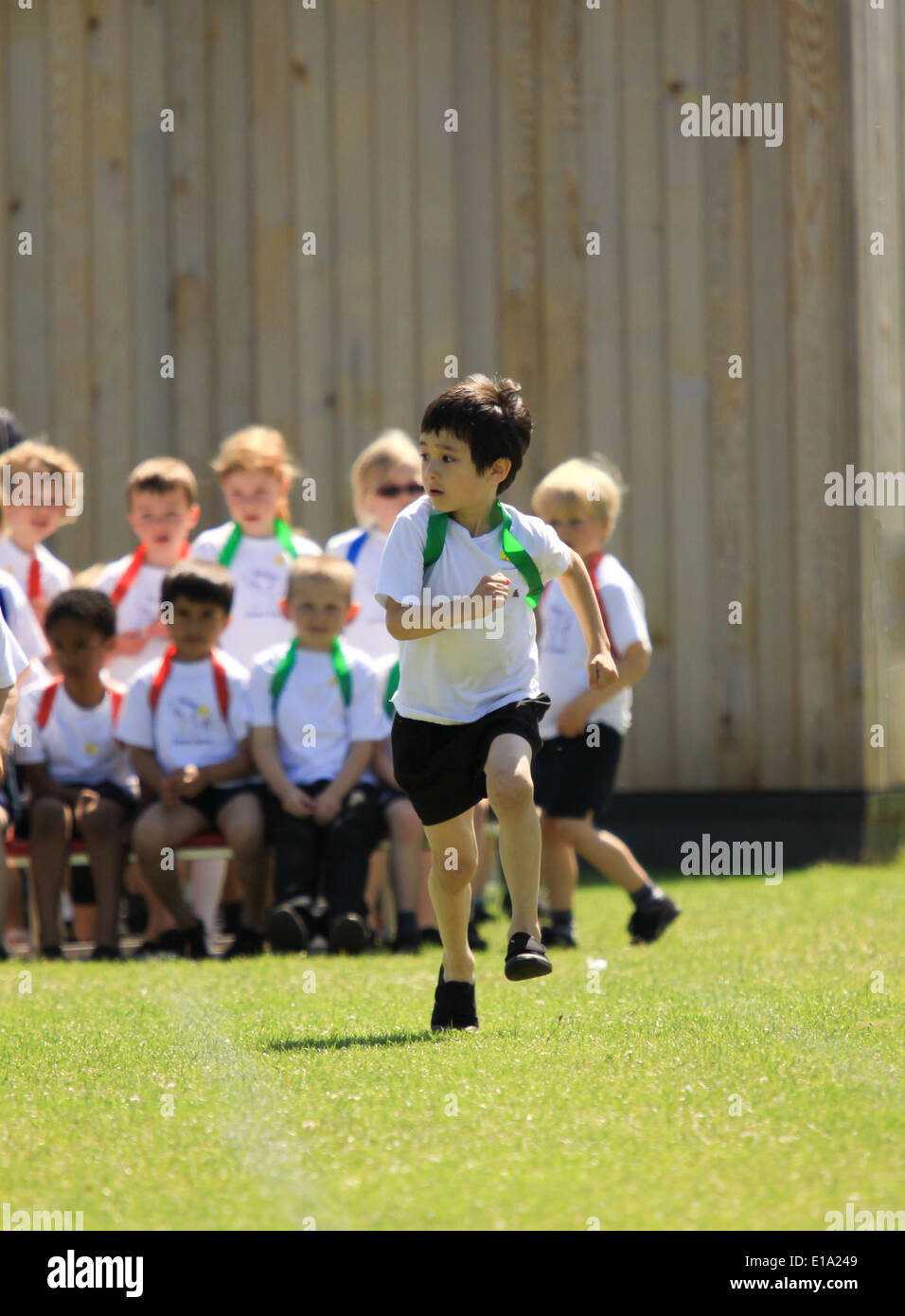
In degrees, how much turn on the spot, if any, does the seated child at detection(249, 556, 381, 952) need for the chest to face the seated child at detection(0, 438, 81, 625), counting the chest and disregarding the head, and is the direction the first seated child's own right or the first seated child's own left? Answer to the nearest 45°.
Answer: approximately 135° to the first seated child's own right

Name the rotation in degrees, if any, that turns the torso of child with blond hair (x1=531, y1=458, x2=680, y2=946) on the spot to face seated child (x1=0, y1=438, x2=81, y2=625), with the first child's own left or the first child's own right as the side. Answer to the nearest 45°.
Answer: approximately 45° to the first child's own right

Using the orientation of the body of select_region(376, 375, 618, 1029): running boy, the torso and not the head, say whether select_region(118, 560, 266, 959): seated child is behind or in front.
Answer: behind

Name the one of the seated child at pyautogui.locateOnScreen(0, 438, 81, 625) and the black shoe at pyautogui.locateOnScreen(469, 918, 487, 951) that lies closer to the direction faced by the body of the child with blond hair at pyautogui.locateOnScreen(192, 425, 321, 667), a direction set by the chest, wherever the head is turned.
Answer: the black shoe

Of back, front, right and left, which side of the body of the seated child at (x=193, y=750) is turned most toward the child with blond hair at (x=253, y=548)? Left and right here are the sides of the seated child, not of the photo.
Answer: back
